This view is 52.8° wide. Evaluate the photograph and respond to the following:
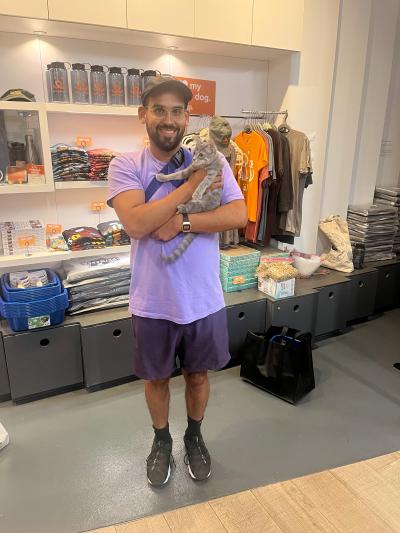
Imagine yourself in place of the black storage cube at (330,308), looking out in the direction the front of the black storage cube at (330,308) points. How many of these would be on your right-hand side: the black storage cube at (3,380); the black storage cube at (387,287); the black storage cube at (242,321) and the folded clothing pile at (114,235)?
3

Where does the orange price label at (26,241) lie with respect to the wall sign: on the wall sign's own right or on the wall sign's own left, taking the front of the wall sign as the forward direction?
on the wall sign's own right

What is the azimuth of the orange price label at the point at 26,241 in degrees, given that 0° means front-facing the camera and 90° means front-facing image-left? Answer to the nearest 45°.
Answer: approximately 0°

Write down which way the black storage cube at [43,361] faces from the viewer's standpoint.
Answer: facing the viewer

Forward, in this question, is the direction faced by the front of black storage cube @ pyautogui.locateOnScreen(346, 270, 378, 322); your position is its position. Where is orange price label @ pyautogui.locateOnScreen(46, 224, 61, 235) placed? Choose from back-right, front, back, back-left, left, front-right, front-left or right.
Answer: right

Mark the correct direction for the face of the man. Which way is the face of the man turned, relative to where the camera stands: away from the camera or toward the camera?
toward the camera

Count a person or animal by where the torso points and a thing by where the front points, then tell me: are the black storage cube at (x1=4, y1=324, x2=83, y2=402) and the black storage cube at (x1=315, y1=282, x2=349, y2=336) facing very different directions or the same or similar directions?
same or similar directions

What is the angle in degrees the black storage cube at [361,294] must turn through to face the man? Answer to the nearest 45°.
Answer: approximately 45° to its right

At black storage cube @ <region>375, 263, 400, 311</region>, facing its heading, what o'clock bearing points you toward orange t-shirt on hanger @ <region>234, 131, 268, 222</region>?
The orange t-shirt on hanger is roughly at 3 o'clock from the black storage cube.

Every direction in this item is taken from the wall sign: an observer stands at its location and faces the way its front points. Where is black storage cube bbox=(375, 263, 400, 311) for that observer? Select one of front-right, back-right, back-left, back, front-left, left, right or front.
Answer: left

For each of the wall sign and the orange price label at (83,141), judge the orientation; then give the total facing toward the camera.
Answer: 2

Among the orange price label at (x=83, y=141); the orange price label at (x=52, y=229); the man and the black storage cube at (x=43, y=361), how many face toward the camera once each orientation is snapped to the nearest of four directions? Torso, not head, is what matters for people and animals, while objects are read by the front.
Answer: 4

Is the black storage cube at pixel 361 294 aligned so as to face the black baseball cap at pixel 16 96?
no

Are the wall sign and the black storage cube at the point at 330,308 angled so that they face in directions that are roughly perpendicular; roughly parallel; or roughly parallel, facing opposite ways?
roughly parallel

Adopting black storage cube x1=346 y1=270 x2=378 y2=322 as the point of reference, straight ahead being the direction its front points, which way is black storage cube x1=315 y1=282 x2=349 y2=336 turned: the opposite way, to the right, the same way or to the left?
the same way

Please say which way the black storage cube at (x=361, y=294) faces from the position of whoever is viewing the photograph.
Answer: facing the viewer and to the right of the viewer

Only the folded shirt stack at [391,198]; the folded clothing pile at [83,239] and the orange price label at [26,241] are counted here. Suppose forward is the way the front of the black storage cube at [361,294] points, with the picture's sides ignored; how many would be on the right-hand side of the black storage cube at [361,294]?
2

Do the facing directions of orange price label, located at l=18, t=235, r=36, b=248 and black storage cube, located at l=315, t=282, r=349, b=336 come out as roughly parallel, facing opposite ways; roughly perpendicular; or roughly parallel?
roughly parallel

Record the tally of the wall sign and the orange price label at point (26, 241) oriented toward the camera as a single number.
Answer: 2

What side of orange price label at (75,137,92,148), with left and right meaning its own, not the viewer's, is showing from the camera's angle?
front
